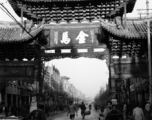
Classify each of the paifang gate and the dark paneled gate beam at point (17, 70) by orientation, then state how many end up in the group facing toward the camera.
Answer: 2

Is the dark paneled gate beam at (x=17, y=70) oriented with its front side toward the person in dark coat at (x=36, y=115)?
yes

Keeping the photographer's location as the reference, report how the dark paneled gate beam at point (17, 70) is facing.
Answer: facing the viewer

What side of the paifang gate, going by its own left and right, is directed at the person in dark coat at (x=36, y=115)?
front

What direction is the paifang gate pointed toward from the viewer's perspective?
toward the camera
